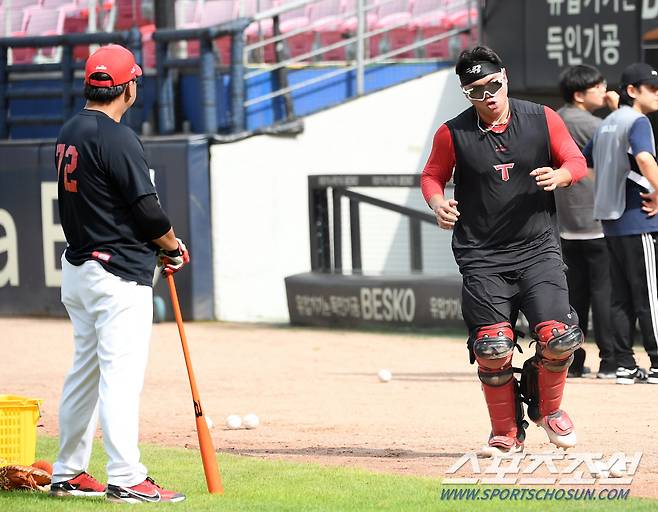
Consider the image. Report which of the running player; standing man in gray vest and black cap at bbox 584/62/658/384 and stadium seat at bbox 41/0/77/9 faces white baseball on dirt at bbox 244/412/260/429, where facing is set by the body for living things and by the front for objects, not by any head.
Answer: the stadium seat

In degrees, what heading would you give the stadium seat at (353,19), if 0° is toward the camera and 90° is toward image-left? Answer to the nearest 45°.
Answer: approximately 0°

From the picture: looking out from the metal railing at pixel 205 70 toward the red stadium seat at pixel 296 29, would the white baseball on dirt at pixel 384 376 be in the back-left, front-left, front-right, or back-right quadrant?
back-right

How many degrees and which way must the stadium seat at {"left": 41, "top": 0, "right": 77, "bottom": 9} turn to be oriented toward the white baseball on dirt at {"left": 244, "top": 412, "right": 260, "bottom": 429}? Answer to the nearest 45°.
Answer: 0° — it already faces it

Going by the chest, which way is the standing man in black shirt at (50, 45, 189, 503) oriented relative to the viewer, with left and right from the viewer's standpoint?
facing away from the viewer and to the right of the viewer

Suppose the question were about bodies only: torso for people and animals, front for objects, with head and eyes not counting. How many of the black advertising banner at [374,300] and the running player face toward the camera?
2

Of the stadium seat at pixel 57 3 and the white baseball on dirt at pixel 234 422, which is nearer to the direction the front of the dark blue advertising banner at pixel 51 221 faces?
the white baseball on dirt

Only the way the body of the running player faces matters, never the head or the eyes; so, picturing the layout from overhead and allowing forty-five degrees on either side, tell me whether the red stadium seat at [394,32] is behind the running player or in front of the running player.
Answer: behind

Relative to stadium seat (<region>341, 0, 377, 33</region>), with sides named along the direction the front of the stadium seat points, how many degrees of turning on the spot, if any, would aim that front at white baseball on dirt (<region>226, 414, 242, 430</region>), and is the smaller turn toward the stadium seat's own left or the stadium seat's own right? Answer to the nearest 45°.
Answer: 0° — it already faces it
